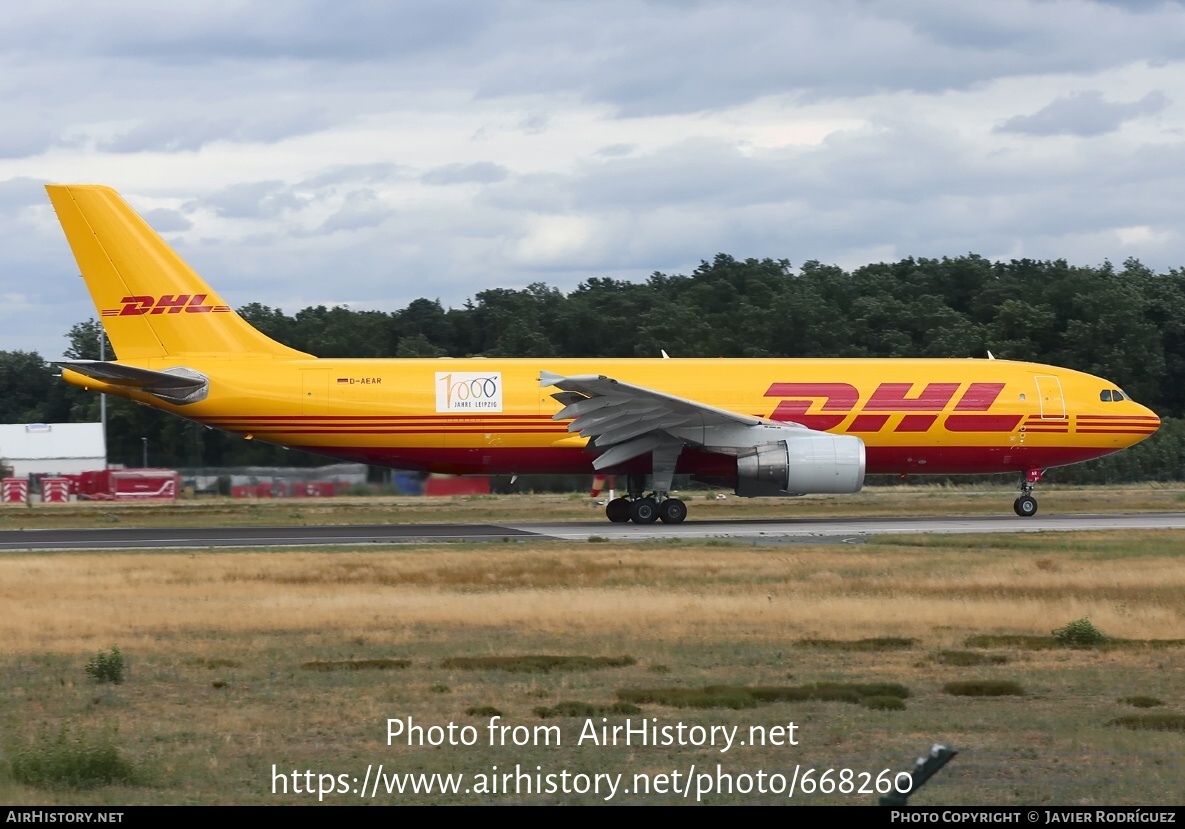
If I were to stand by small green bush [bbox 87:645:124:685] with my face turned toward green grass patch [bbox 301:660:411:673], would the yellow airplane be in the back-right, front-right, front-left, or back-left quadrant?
front-left

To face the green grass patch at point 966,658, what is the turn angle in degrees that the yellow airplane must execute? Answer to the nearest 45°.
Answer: approximately 90° to its right

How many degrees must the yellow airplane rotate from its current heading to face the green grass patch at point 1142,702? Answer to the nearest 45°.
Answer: approximately 90° to its right

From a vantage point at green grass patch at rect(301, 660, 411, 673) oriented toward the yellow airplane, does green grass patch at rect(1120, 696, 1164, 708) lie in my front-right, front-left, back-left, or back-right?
back-right

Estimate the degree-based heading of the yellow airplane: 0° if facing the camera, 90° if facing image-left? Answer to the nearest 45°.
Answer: approximately 270°

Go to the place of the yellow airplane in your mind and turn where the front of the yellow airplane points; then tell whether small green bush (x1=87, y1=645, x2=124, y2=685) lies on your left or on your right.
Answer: on your right

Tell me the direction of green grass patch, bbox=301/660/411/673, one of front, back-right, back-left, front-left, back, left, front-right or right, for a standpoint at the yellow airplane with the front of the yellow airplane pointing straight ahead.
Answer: right
